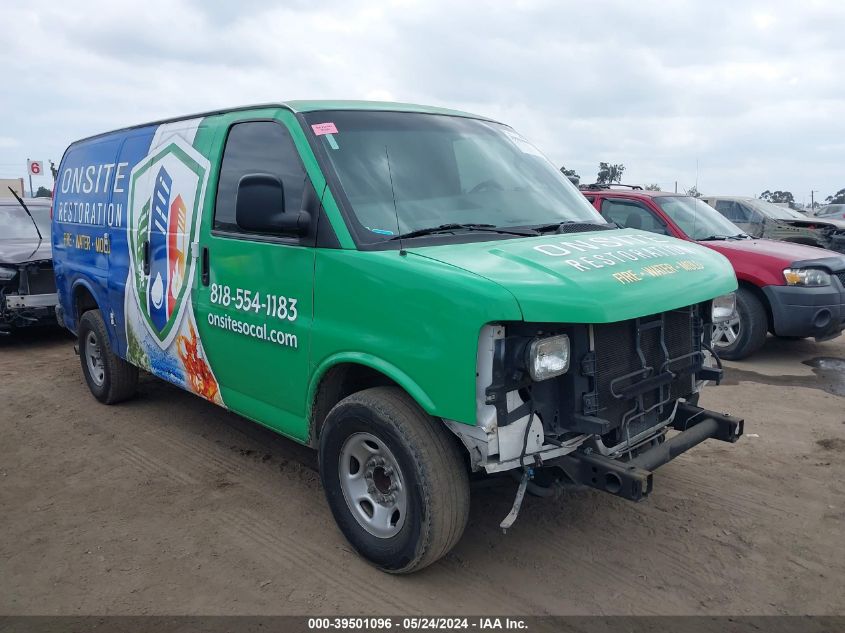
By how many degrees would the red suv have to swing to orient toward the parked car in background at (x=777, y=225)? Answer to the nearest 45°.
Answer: approximately 135° to its left

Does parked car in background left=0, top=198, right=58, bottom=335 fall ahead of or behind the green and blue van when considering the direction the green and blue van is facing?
behind

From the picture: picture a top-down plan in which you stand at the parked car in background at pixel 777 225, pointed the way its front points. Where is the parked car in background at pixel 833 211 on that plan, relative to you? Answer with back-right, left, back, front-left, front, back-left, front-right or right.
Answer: back-left

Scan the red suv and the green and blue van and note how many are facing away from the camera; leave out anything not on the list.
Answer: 0

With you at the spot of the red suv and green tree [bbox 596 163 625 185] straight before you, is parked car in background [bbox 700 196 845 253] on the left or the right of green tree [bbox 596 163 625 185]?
right

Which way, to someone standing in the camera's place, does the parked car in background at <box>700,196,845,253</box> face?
facing the viewer and to the right of the viewer

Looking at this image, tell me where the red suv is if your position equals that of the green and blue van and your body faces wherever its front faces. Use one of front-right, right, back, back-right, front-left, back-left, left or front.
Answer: left

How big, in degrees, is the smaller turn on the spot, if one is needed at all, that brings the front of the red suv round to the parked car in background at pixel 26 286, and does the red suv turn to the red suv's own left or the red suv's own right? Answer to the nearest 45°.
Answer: approximately 135° to the red suv's own right

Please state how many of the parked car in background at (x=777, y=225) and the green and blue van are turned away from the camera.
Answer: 0
